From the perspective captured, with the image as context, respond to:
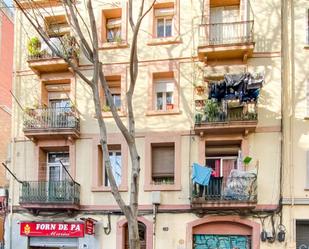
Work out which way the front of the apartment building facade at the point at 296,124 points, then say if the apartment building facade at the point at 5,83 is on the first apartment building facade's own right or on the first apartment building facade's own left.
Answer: on the first apartment building facade's own right

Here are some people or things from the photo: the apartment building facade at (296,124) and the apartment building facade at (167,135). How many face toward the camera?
2

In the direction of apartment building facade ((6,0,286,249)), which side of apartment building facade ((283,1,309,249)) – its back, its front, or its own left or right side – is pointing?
right

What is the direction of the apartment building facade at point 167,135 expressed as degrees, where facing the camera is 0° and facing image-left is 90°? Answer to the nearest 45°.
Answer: approximately 0°

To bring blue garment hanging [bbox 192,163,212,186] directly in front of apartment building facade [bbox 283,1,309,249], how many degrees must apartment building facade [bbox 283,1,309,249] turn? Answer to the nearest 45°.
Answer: approximately 90° to its right

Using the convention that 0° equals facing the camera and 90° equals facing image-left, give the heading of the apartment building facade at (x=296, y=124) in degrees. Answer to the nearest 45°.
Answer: approximately 0°

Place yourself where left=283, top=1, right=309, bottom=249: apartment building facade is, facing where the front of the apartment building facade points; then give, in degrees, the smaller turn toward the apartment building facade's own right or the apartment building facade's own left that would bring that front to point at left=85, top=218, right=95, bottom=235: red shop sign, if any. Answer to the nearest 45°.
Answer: approximately 90° to the apartment building facade's own right
